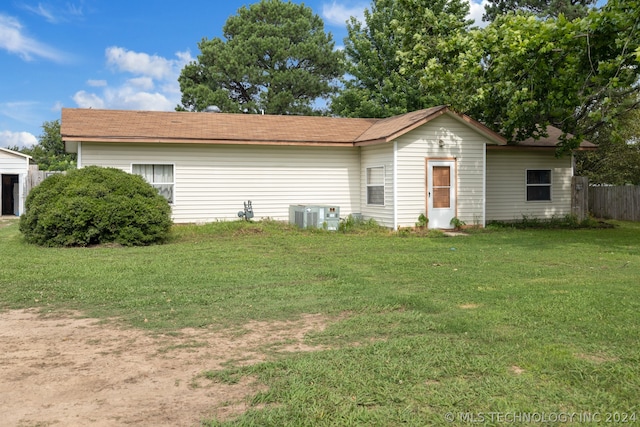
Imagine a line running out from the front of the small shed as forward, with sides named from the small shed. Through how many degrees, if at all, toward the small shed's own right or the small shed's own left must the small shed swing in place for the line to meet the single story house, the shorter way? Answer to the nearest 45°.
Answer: approximately 45° to the small shed's own left

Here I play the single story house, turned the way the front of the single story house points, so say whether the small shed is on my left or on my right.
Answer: on my right

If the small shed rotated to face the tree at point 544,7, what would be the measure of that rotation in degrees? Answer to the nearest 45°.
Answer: approximately 90° to its left

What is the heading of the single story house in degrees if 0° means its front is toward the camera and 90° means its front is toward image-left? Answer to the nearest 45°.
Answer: approximately 0°

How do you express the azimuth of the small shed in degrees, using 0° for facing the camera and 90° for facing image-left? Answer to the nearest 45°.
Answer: approximately 0°

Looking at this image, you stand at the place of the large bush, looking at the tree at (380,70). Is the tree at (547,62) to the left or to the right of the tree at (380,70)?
right

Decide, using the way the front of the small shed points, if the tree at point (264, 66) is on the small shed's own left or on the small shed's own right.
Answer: on the small shed's own left

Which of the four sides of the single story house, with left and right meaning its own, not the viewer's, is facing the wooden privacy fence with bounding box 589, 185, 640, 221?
left

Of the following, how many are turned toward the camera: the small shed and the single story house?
2

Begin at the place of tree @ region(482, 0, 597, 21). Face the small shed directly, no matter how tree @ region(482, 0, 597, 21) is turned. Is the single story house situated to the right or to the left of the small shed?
left
